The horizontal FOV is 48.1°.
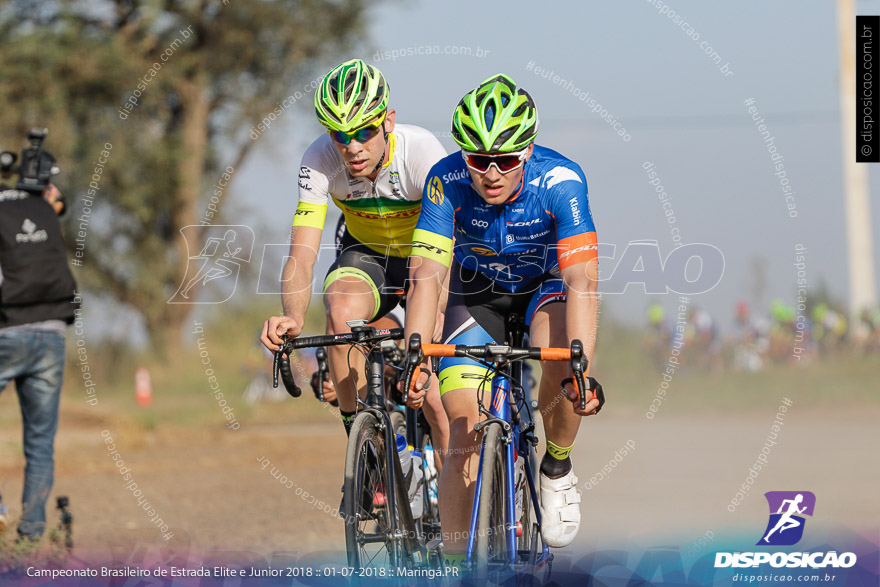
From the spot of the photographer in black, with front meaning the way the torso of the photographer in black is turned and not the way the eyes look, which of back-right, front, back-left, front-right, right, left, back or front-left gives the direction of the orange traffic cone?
front

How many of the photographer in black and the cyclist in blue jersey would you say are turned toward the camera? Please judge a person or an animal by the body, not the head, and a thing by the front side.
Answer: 1

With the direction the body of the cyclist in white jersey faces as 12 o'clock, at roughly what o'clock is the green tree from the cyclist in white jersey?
The green tree is roughly at 6 o'clock from the cyclist in white jersey.

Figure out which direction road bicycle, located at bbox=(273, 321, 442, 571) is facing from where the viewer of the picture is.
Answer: facing the viewer and to the left of the viewer

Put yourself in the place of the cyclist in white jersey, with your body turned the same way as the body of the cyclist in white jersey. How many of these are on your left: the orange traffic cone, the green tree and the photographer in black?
0

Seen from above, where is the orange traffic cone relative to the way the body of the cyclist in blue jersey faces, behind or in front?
behind

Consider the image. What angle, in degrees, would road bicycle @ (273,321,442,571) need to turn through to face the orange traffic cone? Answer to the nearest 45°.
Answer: approximately 135° to its right

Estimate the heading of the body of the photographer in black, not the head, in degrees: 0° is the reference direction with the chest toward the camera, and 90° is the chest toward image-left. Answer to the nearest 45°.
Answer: approximately 180°

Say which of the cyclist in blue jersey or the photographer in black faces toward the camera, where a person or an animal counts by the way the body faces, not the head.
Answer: the cyclist in blue jersey

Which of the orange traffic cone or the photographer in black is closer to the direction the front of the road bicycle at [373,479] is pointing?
the photographer in black

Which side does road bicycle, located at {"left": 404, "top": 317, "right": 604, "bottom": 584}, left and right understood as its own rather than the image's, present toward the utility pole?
back

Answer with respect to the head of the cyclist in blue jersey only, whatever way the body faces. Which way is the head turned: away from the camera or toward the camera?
toward the camera

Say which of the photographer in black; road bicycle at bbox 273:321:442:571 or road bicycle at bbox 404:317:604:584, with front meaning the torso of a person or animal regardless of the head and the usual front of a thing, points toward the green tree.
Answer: the photographer in black

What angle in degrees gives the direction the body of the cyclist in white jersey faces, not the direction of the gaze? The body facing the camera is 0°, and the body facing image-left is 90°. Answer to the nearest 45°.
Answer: approximately 45°

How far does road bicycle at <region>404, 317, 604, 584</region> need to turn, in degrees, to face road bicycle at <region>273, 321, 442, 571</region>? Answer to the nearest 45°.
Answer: approximately 90° to its right

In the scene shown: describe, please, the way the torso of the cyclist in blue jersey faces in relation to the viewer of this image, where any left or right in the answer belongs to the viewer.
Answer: facing the viewer
